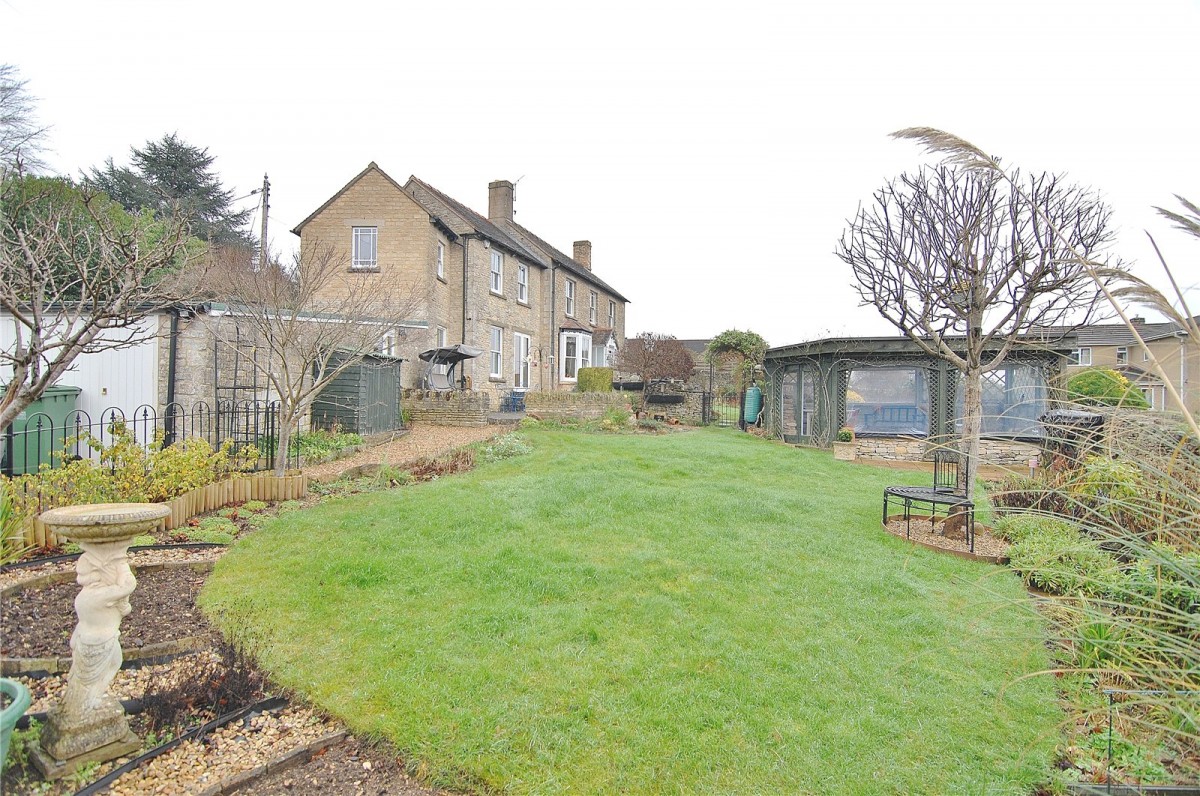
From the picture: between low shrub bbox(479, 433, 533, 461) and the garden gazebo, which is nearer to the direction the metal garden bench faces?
the low shrub

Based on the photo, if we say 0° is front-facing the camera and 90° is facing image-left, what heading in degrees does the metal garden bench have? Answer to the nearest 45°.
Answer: approximately 45°

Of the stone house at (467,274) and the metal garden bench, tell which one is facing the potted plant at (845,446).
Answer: the stone house

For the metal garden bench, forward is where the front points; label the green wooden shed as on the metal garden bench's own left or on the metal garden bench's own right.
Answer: on the metal garden bench's own right

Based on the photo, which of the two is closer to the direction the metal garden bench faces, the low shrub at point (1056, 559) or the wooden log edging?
the wooden log edging

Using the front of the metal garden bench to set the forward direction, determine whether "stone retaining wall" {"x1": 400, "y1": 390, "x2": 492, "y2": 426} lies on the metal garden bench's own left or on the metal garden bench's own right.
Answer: on the metal garden bench's own right

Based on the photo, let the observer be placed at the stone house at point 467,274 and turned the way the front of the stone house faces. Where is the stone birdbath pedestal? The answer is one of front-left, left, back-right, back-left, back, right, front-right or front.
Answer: front-right

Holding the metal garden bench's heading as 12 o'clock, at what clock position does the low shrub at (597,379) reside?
The low shrub is roughly at 3 o'clock from the metal garden bench.

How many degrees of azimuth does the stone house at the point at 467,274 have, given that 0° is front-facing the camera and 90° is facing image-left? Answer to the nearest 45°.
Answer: approximately 315°

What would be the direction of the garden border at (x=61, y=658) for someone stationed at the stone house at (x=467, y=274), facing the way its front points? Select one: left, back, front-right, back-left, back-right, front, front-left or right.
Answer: front-right

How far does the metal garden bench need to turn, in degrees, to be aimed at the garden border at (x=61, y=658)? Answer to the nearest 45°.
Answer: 0° — it already faces it
